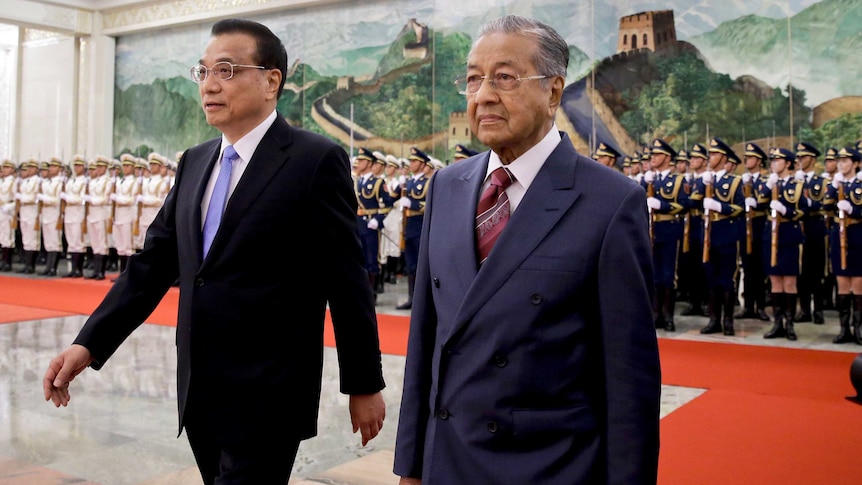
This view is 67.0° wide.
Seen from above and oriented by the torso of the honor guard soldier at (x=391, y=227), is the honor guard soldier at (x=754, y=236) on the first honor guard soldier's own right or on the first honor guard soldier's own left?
on the first honor guard soldier's own left

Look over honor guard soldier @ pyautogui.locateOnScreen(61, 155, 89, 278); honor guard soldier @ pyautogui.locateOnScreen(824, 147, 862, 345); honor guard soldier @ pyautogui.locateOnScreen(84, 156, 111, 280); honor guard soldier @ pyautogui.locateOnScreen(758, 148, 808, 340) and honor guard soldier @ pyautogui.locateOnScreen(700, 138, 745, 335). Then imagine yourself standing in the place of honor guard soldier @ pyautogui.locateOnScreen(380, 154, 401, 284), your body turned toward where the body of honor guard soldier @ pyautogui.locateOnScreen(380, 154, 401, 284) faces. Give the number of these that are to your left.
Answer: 3

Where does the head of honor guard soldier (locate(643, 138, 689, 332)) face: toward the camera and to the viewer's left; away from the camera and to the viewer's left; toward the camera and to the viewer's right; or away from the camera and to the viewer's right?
toward the camera and to the viewer's left

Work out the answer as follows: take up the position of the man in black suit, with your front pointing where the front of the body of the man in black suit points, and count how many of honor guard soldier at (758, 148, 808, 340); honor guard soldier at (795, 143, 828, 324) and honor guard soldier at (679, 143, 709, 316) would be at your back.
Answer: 3

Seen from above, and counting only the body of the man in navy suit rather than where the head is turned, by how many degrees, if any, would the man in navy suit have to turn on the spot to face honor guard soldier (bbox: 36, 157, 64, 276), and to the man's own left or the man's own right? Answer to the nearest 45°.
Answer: approximately 90° to the man's own right

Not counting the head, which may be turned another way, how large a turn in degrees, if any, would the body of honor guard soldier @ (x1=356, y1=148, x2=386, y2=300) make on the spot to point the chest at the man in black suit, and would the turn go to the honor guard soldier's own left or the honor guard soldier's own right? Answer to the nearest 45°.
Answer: approximately 45° to the honor guard soldier's own left

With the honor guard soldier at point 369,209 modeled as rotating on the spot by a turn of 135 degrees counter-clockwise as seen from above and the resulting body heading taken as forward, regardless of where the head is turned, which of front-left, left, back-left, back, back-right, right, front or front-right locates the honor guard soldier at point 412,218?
front-right

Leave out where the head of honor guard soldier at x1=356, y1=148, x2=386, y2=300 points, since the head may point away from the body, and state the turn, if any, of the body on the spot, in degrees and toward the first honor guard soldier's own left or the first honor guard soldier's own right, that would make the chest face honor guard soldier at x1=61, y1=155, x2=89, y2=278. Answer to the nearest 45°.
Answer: approximately 90° to the first honor guard soldier's own right

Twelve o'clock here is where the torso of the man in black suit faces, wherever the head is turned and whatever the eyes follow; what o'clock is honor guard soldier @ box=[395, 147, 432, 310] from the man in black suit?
The honor guard soldier is roughly at 5 o'clock from the man in black suit.

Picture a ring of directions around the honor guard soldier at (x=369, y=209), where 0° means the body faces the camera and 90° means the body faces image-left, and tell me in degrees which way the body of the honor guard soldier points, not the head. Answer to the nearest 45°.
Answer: approximately 45°

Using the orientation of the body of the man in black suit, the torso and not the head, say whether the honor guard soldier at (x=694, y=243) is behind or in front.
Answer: behind

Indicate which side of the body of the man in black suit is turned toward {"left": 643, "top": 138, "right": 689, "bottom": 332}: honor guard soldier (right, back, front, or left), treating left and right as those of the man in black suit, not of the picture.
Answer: back

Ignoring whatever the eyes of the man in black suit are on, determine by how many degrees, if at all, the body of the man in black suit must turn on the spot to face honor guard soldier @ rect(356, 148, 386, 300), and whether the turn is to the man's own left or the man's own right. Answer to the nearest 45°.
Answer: approximately 135° to the man's own right

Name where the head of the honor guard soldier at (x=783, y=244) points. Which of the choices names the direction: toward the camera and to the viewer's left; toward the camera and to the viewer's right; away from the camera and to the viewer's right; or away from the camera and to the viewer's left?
toward the camera and to the viewer's left
